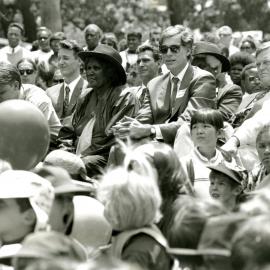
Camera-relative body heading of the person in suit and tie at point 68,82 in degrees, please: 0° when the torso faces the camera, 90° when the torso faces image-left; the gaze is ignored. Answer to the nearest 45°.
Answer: approximately 45°

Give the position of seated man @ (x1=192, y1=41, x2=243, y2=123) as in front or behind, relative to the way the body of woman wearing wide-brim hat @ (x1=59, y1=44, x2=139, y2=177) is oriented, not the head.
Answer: behind

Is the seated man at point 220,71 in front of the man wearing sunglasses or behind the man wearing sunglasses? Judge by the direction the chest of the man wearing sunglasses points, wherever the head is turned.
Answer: behind

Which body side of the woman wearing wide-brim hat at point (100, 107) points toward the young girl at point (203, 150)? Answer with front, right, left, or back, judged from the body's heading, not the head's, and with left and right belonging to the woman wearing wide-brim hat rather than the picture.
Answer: left

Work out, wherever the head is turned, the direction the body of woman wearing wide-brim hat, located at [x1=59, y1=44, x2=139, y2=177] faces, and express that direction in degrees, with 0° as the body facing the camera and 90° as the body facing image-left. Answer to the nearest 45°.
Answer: approximately 45°

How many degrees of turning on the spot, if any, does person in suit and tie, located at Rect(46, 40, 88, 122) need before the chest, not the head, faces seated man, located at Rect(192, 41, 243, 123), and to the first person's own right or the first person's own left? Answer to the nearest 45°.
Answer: approximately 90° to the first person's own left
